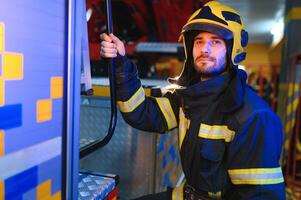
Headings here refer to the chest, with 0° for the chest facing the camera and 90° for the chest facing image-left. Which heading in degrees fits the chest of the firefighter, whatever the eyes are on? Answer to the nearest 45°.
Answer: approximately 45°
